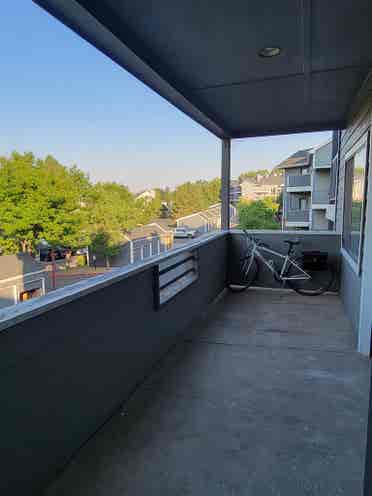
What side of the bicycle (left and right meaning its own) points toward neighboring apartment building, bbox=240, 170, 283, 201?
right

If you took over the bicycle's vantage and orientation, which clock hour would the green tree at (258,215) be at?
The green tree is roughly at 2 o'clock from the bicycle.

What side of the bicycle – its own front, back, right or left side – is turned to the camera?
left

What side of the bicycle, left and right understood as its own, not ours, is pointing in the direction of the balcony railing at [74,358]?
left
